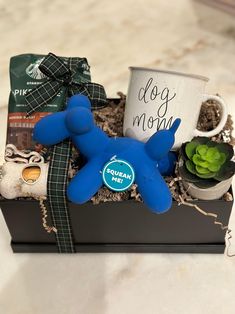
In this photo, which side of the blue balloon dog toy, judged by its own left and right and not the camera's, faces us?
left
